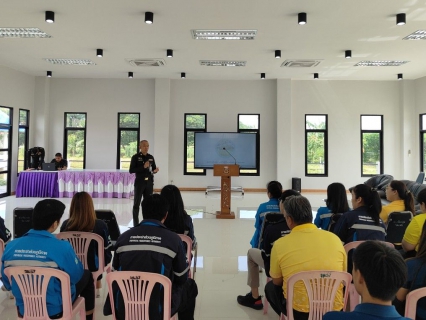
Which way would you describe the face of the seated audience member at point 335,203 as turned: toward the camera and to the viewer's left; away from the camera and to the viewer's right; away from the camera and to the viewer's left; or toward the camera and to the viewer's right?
away from the camera and to the viewer's left

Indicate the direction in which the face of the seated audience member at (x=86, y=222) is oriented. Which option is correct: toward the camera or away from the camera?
away from the camera

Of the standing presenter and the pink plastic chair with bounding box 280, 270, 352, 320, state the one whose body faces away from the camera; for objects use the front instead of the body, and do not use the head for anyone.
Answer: the pink plastic chair

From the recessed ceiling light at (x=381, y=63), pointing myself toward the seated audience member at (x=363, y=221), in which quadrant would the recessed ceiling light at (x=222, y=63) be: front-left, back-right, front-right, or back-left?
front-right

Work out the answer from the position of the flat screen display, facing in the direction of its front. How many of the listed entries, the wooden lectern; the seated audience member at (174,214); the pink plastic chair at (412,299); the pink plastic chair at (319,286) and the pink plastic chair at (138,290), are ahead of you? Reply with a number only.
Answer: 5

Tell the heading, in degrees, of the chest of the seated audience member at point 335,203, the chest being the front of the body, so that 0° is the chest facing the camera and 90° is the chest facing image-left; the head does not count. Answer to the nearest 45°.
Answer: approximately 135°

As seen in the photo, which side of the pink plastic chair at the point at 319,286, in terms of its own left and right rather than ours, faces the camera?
back

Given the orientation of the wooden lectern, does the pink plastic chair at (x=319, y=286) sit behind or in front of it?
in front

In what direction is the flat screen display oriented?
toward the camera

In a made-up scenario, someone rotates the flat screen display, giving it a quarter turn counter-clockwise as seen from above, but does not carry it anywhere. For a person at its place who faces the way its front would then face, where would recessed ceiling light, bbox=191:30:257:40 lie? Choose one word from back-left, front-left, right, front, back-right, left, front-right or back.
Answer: right

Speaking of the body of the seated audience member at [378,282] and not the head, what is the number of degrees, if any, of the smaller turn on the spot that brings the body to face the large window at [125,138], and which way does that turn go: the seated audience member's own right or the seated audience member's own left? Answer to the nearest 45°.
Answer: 0° — they already face it

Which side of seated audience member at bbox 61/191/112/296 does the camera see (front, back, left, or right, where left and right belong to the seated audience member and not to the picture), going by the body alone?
back

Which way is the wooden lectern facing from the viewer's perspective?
toward the camera

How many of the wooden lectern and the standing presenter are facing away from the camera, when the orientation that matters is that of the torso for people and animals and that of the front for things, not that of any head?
0

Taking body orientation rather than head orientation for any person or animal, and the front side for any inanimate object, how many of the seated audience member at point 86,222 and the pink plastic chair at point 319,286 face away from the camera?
2

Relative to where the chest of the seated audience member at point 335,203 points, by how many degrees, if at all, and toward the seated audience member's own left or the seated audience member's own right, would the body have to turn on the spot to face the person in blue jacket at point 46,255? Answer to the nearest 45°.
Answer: approximately 90° to the seated audience member's own left

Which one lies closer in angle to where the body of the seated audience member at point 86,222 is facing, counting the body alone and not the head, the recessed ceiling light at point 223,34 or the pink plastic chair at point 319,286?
the recessed ceiling light
